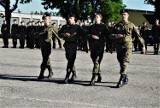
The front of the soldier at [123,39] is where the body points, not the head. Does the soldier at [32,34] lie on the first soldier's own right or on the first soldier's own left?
on the first soldier's own right

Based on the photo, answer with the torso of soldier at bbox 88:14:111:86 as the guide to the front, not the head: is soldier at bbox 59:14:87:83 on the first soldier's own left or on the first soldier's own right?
on the first soldier's own right

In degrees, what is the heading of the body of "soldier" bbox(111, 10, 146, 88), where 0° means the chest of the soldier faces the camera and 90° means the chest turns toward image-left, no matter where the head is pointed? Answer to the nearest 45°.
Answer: approximately 45°

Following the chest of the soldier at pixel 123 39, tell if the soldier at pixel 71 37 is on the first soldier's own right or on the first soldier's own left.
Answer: on the first soldier's own right

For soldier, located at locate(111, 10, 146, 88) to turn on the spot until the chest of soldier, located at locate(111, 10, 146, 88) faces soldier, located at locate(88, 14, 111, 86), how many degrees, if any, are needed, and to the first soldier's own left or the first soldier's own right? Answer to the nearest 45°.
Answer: approximately 45° to the first soldier's own right

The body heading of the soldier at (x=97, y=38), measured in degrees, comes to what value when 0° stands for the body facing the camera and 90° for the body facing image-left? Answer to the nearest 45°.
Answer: approximately 45°

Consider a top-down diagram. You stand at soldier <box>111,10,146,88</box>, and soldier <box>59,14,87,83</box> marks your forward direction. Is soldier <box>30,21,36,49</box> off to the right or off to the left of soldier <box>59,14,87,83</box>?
right

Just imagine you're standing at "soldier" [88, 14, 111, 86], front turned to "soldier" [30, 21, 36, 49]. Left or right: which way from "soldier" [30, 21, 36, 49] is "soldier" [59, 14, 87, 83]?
left
